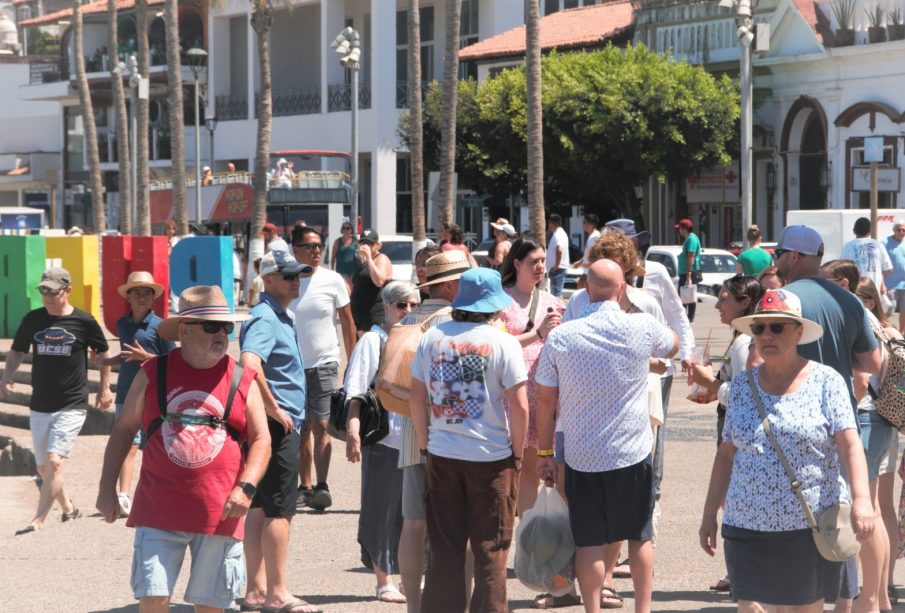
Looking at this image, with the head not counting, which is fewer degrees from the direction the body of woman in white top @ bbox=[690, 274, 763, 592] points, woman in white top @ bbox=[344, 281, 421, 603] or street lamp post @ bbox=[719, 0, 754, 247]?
the woman in white top

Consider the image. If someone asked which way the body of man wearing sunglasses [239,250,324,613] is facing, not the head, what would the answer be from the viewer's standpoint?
to the viewer's right

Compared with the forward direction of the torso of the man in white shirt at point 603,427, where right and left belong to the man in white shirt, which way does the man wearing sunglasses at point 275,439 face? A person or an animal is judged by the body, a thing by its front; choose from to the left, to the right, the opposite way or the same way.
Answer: to the right

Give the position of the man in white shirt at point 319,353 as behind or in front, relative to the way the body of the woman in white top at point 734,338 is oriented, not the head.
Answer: in front

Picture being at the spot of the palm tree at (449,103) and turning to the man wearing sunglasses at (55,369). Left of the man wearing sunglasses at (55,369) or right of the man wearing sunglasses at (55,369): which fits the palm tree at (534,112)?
left

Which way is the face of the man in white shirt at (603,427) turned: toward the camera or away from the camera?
away from the camera

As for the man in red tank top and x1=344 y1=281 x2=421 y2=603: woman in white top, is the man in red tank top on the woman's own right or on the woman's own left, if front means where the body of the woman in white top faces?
on the woman's own right

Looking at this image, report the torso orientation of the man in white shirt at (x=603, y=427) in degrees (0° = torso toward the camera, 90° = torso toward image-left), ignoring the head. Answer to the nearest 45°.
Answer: approximately 180°

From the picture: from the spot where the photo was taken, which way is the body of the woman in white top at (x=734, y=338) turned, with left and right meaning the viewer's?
facing to the left of the viewer

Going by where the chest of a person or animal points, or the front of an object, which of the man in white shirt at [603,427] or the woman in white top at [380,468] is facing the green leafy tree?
the man in white shirt

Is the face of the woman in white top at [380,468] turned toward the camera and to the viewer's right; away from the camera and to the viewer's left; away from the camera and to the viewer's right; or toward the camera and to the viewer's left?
toward the camera and to the viewer's right
